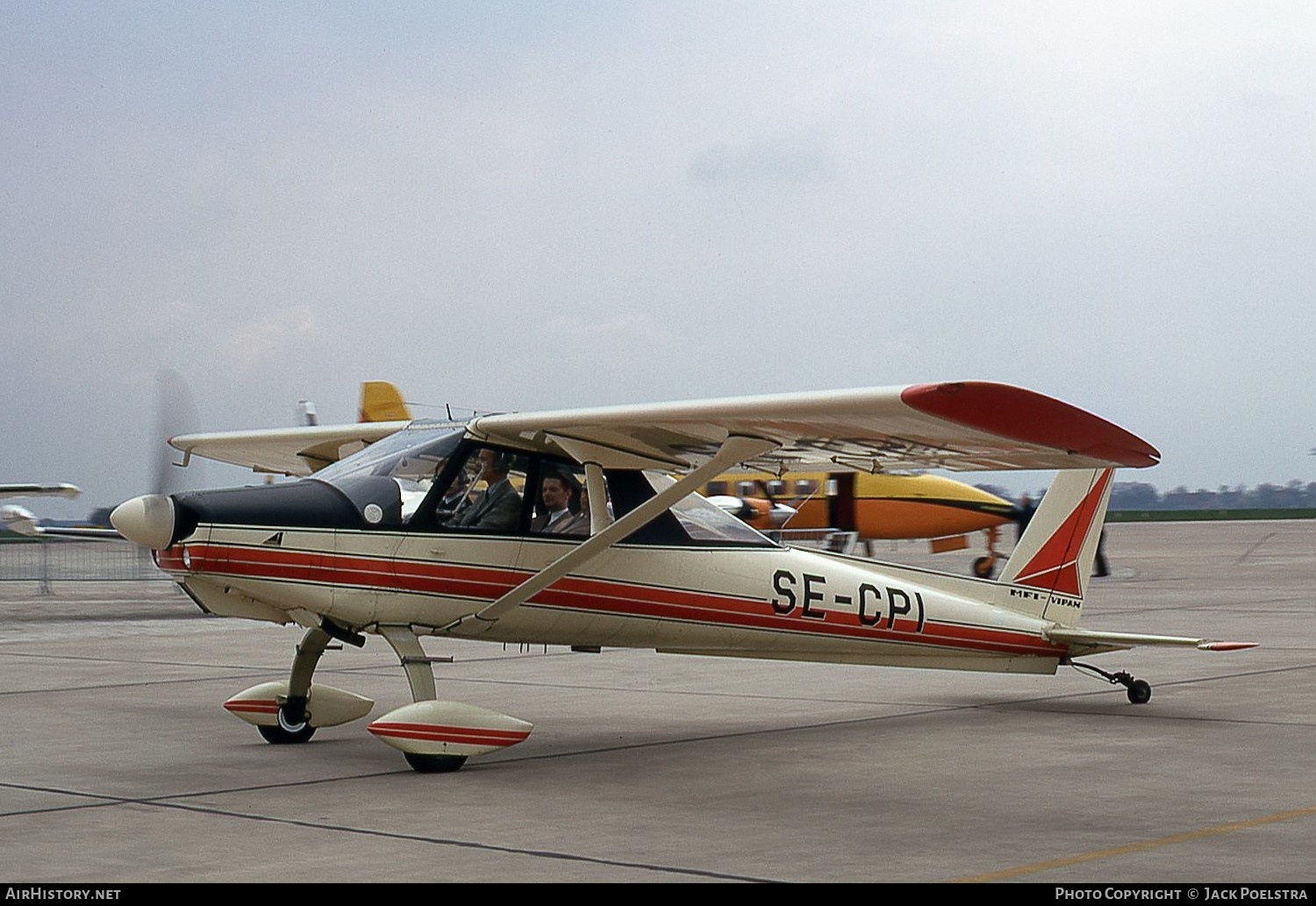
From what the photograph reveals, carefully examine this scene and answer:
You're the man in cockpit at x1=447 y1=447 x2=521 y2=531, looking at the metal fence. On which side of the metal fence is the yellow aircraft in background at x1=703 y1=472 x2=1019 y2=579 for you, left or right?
right

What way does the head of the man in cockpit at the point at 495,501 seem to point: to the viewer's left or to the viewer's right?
to the viewer's left

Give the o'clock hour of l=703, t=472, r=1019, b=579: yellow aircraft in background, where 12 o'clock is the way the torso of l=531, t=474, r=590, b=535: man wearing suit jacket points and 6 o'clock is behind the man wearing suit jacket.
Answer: The yellow aircraft in background is roughly at 5 o'clock from the man wearing suit jacket.

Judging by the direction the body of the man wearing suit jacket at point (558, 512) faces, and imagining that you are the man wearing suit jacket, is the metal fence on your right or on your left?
on your right

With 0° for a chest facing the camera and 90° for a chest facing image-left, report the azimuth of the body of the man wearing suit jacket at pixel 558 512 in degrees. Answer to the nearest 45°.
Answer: approximately 45°

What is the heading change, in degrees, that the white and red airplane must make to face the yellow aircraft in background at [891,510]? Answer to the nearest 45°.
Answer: approximately 135° to its right

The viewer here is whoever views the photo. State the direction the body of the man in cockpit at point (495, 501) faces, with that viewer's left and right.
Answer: facing to the left of the viewer
